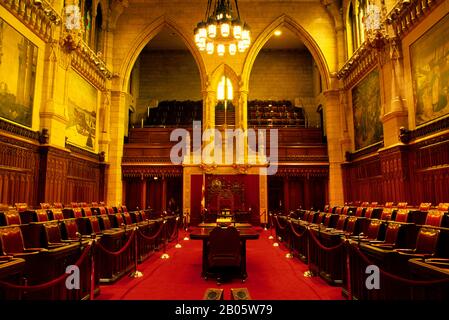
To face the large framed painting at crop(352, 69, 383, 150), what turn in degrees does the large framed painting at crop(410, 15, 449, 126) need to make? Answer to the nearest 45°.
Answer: approximately 90° to its right

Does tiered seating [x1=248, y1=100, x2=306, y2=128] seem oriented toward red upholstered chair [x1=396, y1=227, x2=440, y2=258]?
yes

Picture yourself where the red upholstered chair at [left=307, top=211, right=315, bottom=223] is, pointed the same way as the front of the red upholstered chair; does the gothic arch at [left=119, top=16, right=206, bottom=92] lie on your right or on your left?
on your right

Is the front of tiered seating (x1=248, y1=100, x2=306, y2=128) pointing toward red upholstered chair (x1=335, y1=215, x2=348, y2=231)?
yes

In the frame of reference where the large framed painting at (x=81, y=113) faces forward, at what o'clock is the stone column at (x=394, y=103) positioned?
The stone column is roughly at 12 o'clock from the large framed painting.

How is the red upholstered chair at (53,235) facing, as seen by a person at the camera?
facing the viewer and to the right of the viewer

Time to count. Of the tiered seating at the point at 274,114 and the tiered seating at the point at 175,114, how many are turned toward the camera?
2

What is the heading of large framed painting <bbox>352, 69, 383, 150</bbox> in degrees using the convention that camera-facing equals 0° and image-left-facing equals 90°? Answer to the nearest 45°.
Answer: approximately 45°

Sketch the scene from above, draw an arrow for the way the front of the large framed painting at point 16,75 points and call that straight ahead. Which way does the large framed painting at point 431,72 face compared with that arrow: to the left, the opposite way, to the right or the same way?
the opposite way

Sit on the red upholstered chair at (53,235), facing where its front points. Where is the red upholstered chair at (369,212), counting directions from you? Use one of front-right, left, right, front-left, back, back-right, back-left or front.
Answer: front-left

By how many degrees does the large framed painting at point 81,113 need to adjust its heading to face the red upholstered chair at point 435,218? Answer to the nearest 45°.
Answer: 0° — it already faces it

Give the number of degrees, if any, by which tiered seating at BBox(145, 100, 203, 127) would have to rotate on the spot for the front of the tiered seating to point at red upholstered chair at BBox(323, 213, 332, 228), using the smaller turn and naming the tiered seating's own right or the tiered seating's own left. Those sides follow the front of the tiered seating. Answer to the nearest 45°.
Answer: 0° — it already faces it

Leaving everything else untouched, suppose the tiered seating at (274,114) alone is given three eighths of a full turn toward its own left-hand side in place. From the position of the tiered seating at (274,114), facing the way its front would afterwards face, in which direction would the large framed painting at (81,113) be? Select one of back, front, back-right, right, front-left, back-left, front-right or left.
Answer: back

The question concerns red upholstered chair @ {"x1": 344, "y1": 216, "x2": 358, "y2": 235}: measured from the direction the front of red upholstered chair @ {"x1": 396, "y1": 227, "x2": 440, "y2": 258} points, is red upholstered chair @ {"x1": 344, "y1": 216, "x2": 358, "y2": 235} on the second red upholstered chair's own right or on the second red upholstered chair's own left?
on the second red upholstered chair's own right

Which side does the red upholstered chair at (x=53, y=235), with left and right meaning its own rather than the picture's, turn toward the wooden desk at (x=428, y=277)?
front
